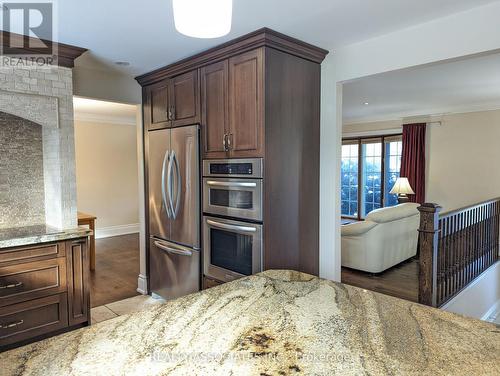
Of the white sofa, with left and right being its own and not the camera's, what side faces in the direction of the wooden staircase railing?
back

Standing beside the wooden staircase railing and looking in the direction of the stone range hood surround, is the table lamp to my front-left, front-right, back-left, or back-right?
back-right

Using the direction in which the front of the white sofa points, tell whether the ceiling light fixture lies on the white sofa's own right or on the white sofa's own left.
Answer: on the white sofa's own left

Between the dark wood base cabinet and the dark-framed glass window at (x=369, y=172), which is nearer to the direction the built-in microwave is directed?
the dark wood base cabinet

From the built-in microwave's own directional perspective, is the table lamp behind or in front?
behind

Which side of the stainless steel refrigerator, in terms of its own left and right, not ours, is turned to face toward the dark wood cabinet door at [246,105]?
left

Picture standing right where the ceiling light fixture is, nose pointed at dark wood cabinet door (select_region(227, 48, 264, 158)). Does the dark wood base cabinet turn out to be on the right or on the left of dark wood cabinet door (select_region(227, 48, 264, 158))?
left

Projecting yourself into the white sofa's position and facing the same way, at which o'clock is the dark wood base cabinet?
The dark wood base cabinet is roughly at 9 o'clock from the white sofa.
